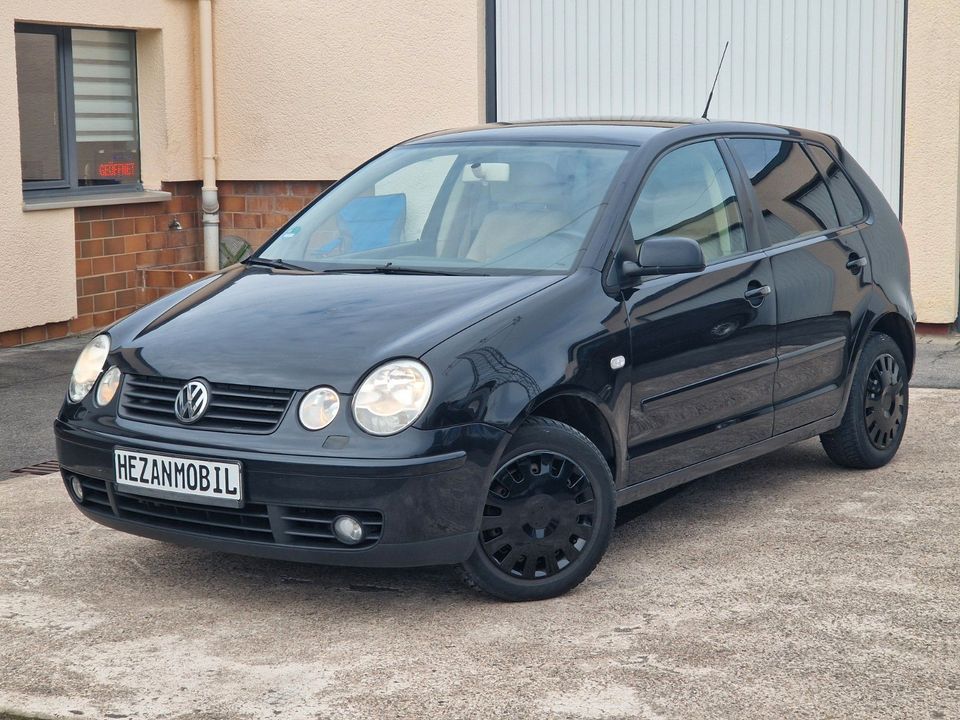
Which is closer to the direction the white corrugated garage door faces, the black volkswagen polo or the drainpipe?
the black volkswagen polo

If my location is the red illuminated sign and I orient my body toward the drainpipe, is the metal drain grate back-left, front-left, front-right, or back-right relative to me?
back-right

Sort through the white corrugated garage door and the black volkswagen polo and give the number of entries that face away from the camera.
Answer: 0

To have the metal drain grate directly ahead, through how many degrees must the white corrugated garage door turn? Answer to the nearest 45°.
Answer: approximately 45° to its right

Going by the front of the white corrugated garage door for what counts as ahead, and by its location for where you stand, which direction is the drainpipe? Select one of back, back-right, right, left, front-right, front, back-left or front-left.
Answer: right

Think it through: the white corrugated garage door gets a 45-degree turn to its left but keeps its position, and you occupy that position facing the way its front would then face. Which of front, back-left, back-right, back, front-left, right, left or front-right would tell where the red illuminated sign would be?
back-right

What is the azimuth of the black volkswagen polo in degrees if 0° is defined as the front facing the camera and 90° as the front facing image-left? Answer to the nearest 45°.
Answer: approximately 45°

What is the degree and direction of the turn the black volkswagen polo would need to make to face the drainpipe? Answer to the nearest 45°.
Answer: approximately 135° to its right

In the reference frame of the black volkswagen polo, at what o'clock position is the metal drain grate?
The metal drain grate is roughly at 3 o'clock from the black volkswagen polo.

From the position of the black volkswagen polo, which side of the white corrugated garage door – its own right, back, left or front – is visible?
front

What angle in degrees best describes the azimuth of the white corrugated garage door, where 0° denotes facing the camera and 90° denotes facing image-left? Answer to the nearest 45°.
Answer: approximately 0°
